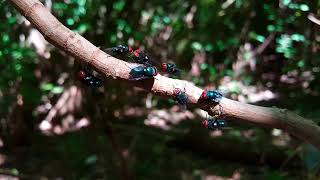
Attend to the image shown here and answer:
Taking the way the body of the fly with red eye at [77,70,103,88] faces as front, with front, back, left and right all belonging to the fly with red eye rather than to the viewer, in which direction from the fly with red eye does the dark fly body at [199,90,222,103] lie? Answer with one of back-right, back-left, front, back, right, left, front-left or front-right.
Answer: back-left

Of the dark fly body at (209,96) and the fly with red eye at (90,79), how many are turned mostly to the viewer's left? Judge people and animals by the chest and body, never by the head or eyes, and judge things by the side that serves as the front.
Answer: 2

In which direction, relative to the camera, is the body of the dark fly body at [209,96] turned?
to the viewer's left

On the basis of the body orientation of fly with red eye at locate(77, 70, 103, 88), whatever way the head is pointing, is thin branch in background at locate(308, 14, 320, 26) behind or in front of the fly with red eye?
behind

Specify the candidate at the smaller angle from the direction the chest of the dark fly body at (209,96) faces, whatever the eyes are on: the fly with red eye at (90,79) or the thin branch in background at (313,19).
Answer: the fly with red eye

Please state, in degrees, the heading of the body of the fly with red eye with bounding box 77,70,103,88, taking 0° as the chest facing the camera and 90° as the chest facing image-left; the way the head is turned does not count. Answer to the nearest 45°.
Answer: approximately 90°
